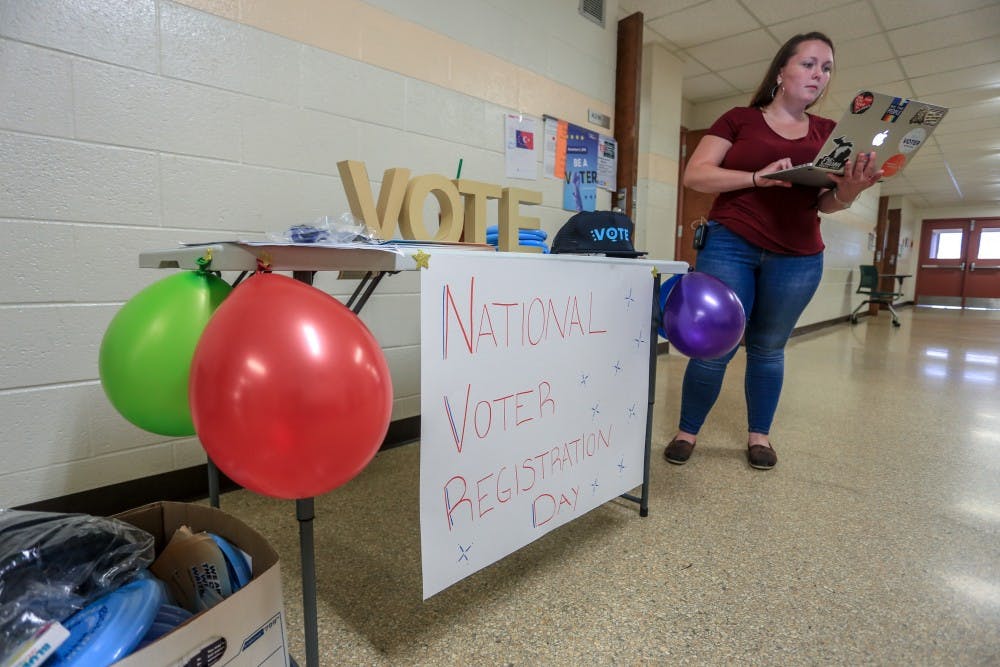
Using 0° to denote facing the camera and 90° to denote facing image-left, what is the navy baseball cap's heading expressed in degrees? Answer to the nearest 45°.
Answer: approximately 315°

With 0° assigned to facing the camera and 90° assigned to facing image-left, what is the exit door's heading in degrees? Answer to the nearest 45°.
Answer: approximately 0°

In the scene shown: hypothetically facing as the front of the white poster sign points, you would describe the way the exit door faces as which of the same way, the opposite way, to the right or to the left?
to the right

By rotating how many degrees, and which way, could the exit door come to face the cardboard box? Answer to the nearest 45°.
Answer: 0° — it already faces it

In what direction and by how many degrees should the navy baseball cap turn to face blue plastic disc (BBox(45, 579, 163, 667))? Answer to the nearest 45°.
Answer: approximately 90° to its right

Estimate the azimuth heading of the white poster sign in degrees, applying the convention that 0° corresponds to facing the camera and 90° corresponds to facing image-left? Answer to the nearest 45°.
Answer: approximately 315°

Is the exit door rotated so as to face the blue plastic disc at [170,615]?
yes
